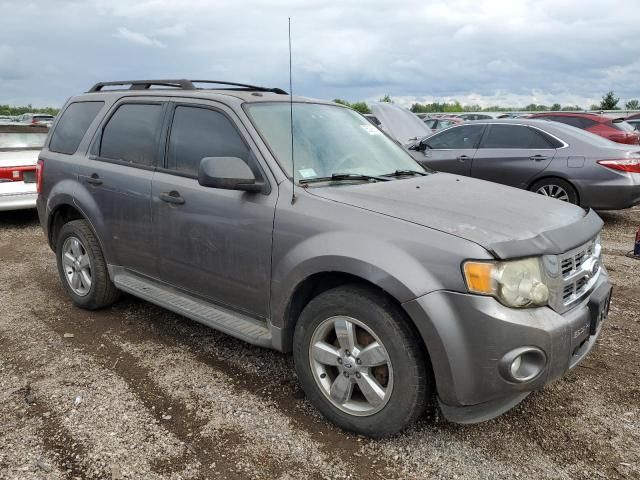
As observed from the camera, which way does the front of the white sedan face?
facing away from the viewer

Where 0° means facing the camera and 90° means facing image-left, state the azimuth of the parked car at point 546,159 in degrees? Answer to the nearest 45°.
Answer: approximately 135°

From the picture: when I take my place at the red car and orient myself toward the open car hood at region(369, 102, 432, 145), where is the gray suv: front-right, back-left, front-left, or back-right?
front-left

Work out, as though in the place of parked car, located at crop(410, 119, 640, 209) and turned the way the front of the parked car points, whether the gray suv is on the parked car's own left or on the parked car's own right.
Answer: on the parked car's own left

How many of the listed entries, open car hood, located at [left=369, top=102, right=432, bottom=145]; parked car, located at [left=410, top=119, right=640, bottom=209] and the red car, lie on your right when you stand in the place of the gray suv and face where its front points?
0

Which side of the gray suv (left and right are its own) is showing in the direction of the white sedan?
back

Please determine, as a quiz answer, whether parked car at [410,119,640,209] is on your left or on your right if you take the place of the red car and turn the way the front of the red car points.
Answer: on your left

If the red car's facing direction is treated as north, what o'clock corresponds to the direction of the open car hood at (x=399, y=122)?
The open car hood is roughly at 9 o'clock from the red car.

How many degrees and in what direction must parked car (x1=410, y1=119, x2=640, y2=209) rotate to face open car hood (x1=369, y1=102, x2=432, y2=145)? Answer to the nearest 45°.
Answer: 0° — it already faces it

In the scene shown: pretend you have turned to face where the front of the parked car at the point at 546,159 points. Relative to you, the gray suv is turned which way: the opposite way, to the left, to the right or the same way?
the opposite way

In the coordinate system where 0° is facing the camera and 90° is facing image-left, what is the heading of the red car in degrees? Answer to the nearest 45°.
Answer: approximately 135°

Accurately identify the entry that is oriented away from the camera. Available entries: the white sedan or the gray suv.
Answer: the white sedan

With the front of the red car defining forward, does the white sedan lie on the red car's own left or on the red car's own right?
on the red car's own left

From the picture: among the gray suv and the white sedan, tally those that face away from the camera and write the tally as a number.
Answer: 1
